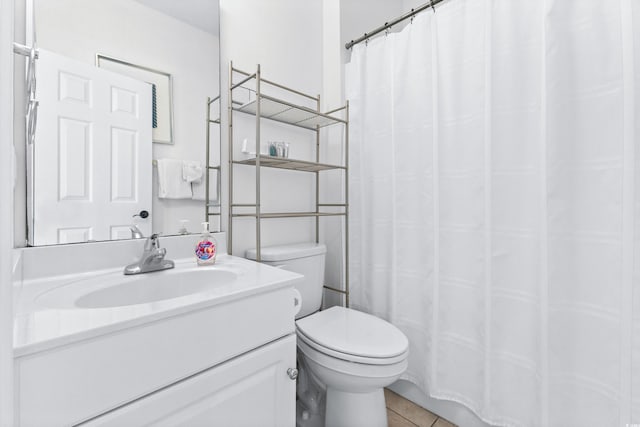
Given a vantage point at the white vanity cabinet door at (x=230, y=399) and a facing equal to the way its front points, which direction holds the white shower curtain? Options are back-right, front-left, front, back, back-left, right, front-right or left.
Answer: front-left

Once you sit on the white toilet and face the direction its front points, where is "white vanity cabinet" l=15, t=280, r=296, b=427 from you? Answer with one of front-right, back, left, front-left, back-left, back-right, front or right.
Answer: right

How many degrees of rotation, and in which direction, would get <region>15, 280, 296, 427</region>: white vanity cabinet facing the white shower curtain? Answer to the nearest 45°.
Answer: approximately 45° to its left

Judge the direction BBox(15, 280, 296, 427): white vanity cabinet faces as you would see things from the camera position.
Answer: facing the viewer and to the right of the viewer

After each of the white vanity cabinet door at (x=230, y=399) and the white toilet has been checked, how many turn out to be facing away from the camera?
0

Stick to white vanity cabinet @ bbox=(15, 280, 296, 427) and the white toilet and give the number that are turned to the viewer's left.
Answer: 0

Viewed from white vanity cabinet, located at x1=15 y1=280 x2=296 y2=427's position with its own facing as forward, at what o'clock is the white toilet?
The white toilet is roughly at 10 o'clock from the white vanity cabinet.
